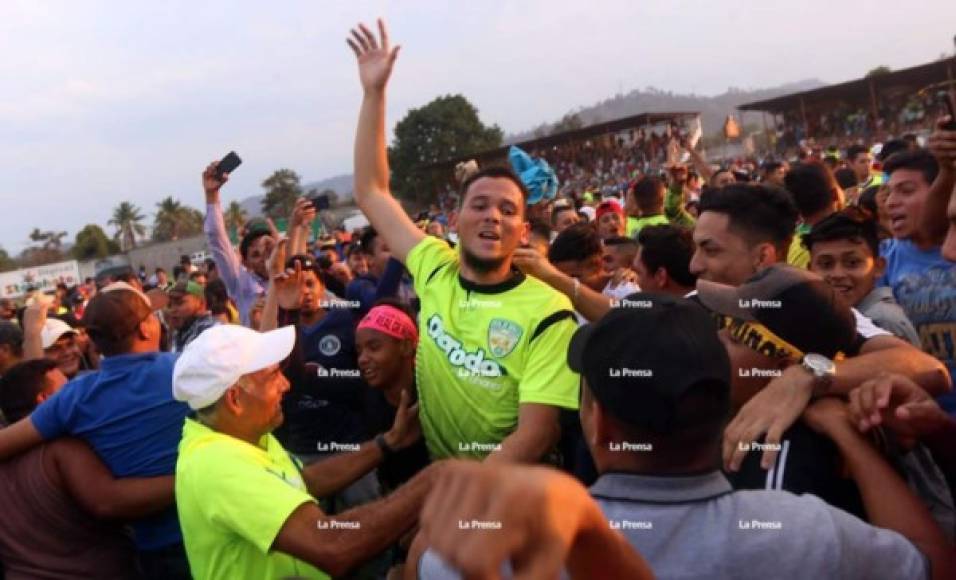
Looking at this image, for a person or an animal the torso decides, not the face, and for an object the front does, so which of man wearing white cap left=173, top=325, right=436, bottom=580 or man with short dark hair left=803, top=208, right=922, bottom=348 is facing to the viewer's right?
the man wearing white cap

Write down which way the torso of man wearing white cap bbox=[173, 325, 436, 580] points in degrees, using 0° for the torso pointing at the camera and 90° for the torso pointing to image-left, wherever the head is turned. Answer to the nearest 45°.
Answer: approximately 270°

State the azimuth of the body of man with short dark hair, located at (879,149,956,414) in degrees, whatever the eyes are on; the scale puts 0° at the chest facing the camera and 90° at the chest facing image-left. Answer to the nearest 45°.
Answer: approximately 45°

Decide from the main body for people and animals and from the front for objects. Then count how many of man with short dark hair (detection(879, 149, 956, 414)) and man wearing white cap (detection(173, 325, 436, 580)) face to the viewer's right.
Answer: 1

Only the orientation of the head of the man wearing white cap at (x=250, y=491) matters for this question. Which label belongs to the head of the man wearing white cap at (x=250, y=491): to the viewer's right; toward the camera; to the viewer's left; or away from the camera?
to the viewer's right

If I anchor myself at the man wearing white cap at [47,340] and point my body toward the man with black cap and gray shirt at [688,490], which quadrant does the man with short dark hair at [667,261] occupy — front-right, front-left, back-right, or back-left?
front-left

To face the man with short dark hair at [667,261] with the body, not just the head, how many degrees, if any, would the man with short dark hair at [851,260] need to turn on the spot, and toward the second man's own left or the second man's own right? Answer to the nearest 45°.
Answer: approximately 45° to the second man's own right

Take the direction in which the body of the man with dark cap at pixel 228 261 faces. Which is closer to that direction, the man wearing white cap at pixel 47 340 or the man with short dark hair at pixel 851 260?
the man with short dark hair

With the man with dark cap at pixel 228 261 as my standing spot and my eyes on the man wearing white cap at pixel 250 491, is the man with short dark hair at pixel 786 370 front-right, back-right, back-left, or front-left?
front-left

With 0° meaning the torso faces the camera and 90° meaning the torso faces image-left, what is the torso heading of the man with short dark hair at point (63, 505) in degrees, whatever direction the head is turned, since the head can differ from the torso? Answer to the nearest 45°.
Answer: approximately 225°

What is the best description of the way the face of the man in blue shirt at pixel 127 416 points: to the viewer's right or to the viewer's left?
to the viewer's right

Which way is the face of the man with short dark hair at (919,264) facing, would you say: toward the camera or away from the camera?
toward the camera

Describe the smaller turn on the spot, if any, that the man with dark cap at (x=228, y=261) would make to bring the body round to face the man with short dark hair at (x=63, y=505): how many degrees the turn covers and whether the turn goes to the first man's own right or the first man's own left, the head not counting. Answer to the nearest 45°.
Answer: approximately 45° to the first man's own right

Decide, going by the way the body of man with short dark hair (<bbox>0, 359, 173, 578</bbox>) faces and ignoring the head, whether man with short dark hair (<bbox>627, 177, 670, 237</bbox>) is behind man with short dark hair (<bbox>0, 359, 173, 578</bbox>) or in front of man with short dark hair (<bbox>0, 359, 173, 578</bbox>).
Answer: in front

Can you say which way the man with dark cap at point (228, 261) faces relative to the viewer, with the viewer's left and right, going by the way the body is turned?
facing the viewer and to the right of the viewer

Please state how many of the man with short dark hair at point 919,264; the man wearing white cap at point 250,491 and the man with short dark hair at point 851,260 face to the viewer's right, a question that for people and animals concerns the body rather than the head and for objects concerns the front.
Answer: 1
